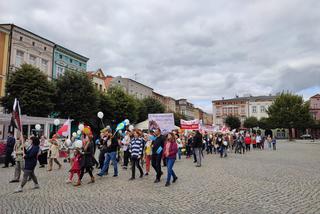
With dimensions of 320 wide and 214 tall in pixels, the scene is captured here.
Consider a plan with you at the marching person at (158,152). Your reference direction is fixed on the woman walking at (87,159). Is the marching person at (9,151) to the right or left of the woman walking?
right

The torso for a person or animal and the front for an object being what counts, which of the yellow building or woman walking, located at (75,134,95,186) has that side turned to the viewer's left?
the woman walking

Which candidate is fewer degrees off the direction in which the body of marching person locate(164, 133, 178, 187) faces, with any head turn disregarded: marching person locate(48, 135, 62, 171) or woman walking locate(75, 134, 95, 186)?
the woman walking

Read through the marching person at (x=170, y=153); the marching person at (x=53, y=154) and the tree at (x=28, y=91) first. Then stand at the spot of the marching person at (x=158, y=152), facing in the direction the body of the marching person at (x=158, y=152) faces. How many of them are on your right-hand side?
2

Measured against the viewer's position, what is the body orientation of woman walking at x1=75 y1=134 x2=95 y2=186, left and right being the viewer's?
facing to the left of the viewer

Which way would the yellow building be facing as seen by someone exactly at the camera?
facing to the right of the viewer

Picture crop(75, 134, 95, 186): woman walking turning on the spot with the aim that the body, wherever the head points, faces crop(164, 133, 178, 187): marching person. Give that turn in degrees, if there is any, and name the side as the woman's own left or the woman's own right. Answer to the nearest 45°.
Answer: approximately 180°

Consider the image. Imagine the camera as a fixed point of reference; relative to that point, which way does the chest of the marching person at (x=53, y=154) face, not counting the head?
to the viewer's left

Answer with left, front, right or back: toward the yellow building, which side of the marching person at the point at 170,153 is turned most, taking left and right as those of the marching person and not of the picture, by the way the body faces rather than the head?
right

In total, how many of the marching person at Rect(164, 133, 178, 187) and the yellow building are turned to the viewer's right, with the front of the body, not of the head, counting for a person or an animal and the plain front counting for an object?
1
